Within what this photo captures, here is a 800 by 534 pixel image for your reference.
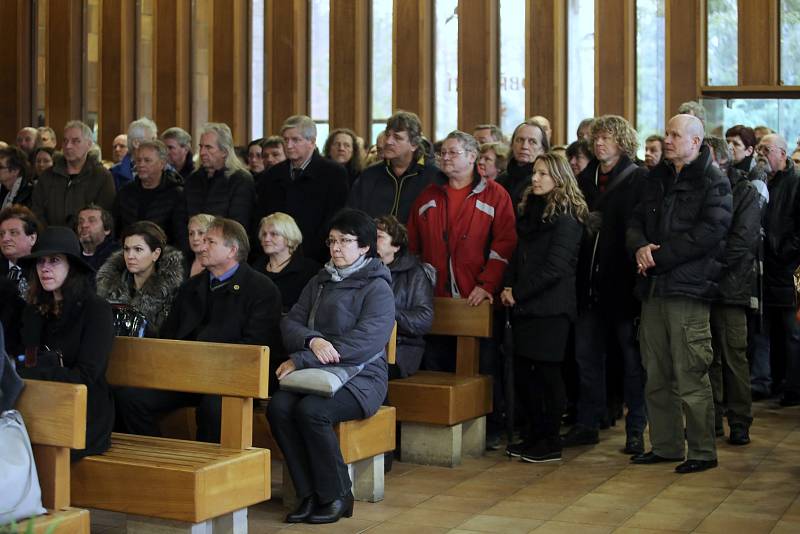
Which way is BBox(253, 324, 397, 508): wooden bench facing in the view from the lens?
facing the viewer and to the left of the viewer

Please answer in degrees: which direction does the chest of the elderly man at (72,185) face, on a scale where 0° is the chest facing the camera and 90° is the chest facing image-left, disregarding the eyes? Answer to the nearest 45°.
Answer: approximately 45°

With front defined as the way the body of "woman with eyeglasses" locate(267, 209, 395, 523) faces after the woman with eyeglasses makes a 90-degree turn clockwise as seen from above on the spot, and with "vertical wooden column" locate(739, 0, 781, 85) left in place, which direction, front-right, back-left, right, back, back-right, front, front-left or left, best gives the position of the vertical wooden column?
right

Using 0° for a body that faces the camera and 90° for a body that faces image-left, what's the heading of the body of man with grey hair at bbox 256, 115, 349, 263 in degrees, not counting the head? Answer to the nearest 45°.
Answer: approximately 45°

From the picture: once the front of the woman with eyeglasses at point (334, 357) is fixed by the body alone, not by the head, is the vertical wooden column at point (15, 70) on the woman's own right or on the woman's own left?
on the woman's own right

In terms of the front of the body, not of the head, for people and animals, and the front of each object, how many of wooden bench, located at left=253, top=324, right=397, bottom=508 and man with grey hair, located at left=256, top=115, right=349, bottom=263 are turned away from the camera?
0

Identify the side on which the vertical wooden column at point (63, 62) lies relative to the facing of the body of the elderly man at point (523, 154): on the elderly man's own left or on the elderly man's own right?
on the elderly man's own right
